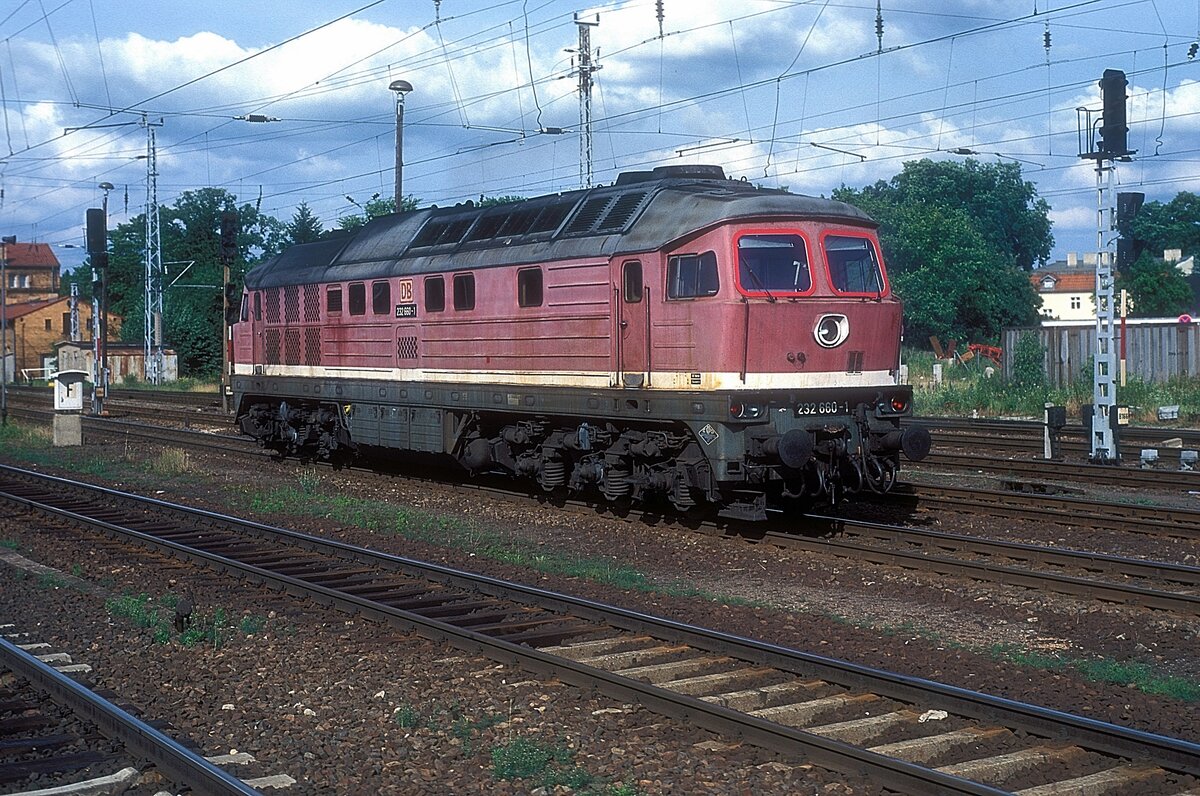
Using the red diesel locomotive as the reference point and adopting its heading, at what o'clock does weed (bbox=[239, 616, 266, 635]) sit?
The weed is roughly at 3 o'clock from the red diesel locomotive.

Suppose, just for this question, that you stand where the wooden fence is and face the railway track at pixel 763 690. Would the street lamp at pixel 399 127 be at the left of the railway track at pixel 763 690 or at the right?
right

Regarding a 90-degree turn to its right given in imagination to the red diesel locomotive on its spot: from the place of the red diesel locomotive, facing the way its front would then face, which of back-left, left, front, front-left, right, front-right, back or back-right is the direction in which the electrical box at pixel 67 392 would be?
right

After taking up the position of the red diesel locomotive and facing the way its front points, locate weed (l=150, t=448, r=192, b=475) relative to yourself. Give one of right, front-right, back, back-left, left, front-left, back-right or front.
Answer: back

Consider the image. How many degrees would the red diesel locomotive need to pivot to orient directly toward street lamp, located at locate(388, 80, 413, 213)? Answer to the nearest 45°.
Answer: approximately 135° to its left

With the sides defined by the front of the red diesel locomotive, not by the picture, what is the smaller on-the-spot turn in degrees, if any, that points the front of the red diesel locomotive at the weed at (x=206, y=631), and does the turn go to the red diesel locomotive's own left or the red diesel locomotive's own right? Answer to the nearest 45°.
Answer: approximately 90° to the red diesel locomotive's own right

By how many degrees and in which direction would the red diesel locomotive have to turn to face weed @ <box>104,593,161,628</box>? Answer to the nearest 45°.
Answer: approximately 90° to its right

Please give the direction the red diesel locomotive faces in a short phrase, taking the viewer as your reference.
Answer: facing the viewer and to the right of the viewer

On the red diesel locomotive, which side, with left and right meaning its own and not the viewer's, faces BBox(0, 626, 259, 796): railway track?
right

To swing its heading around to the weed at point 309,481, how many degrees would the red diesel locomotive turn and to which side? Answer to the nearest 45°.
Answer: approximately 180°

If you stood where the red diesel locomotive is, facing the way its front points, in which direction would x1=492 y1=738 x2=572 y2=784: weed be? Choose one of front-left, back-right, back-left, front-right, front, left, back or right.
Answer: front-right

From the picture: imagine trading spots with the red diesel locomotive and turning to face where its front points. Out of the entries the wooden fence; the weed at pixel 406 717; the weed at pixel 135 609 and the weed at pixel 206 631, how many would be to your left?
1
